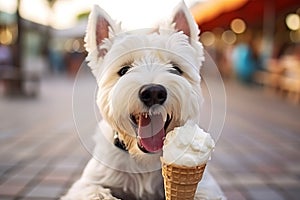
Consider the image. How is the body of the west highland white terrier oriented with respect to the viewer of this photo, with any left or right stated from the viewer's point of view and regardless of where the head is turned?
facing the viewer
